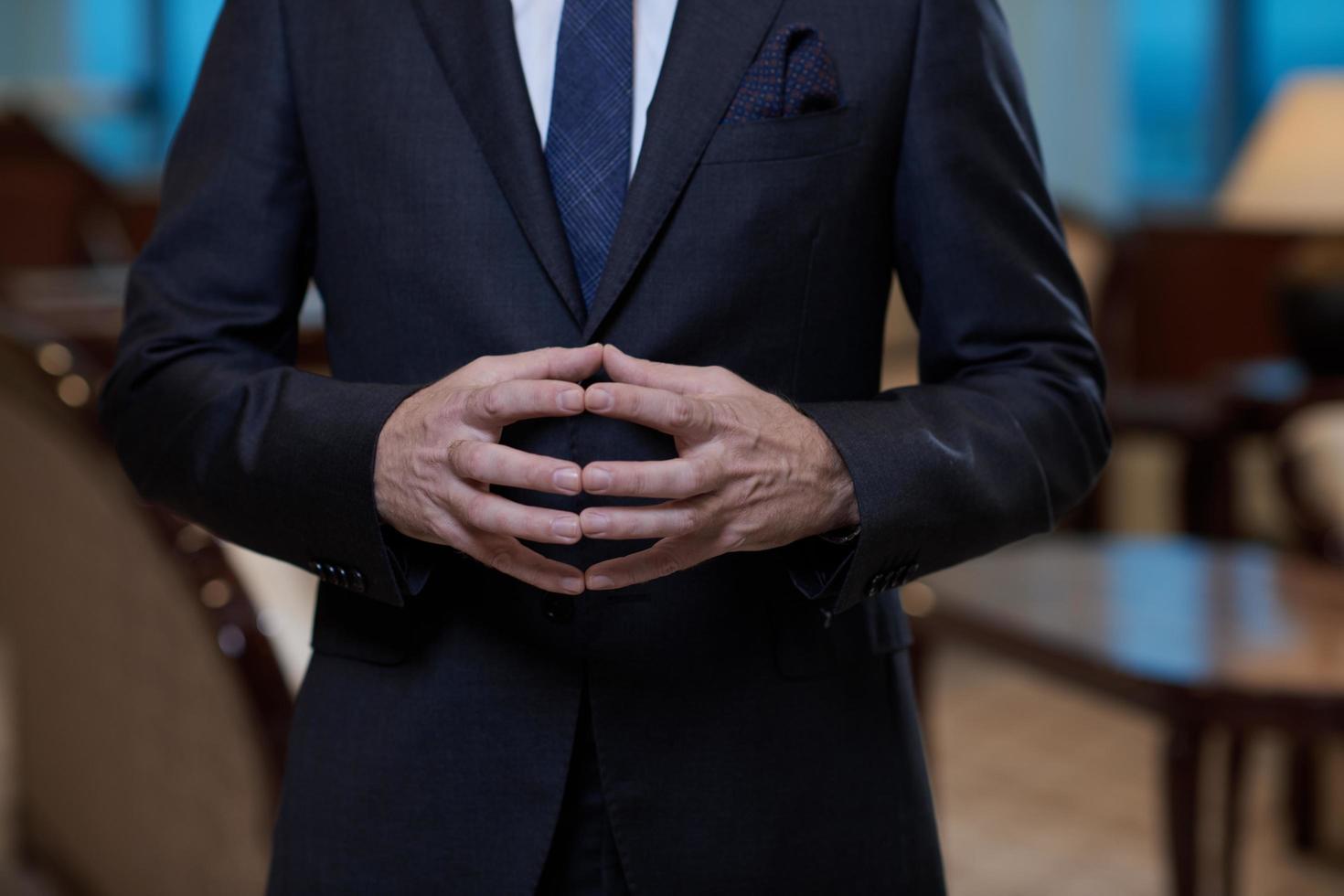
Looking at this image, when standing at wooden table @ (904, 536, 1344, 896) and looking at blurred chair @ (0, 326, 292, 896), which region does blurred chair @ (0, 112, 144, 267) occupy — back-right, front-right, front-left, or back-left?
front-right

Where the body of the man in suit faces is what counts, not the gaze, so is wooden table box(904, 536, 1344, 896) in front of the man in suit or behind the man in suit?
behind

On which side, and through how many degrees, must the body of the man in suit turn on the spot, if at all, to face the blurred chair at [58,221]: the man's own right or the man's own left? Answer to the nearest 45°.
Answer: approximately 135° to the man's own right

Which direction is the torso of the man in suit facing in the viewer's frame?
toward the camera
